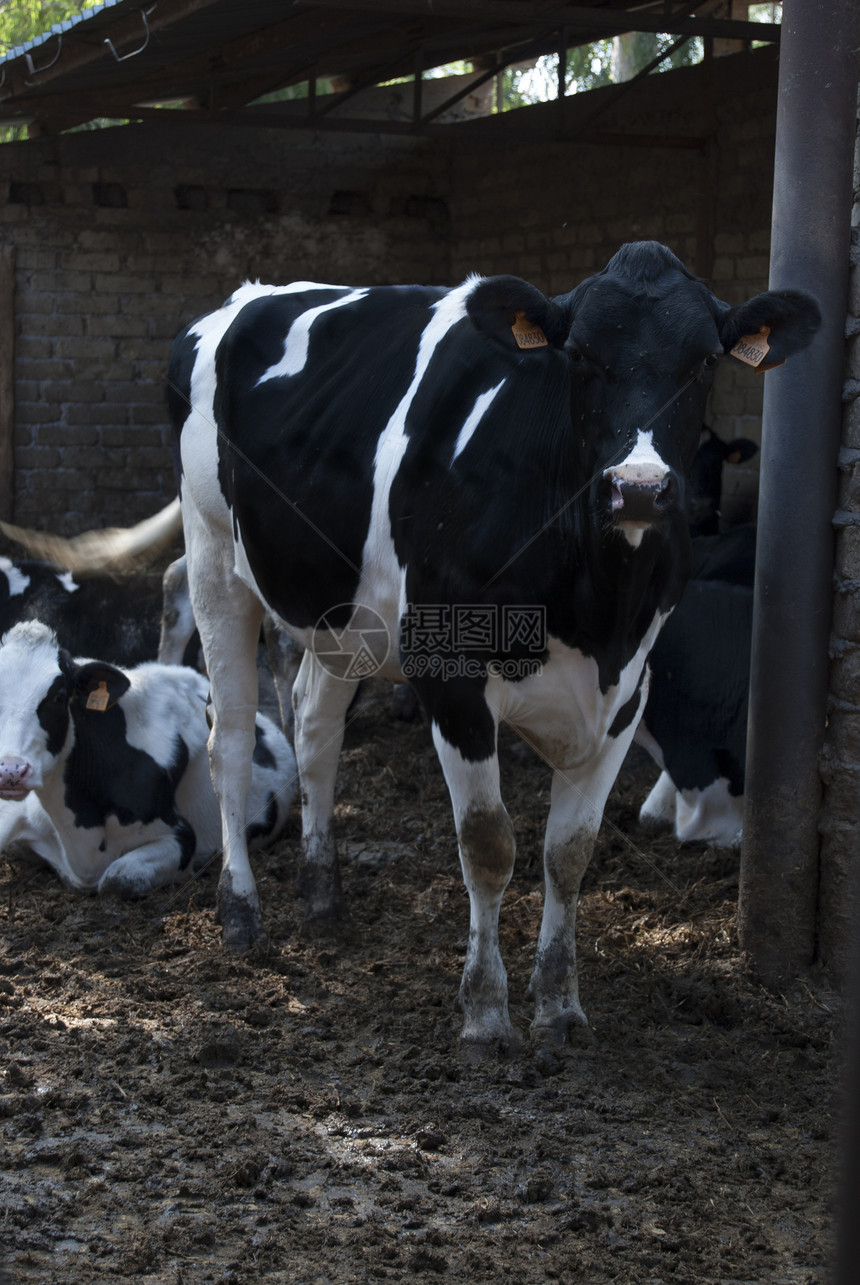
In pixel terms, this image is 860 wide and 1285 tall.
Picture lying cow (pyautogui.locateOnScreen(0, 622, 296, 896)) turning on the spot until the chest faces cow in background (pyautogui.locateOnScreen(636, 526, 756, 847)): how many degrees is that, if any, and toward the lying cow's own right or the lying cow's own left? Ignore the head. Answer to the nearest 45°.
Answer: approximately 135° to the lying cow's own left

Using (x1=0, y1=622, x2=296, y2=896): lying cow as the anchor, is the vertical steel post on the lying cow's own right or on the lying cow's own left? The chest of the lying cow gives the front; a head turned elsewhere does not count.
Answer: on the lying cow's own left

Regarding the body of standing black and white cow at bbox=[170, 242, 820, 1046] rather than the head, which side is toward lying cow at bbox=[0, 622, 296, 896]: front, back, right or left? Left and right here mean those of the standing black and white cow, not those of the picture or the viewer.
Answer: back

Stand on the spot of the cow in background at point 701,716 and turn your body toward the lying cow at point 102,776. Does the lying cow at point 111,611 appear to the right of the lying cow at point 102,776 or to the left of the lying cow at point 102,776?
right

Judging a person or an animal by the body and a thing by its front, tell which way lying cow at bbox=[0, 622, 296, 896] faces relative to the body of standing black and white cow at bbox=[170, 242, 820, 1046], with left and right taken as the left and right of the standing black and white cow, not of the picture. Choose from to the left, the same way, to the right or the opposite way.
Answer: to the right

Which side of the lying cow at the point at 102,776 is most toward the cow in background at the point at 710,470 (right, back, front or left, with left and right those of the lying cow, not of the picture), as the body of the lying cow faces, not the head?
back

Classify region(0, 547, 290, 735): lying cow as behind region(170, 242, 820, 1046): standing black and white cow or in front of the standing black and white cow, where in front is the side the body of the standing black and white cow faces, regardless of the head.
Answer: behind

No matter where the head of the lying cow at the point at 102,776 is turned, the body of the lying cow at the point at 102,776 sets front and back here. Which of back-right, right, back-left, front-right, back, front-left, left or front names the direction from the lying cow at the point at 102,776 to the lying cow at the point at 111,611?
back-right

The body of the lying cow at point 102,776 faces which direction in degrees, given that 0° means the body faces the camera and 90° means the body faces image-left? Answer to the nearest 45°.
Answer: approximately 45°
